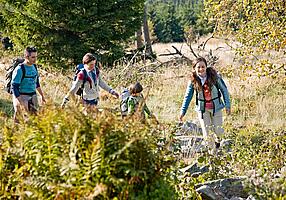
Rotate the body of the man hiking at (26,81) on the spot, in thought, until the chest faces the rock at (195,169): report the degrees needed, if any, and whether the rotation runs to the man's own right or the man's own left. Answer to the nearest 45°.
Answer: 0° — they already face it

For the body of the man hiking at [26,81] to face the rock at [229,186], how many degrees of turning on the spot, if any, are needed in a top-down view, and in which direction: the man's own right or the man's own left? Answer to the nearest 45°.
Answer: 0° — they already face it
